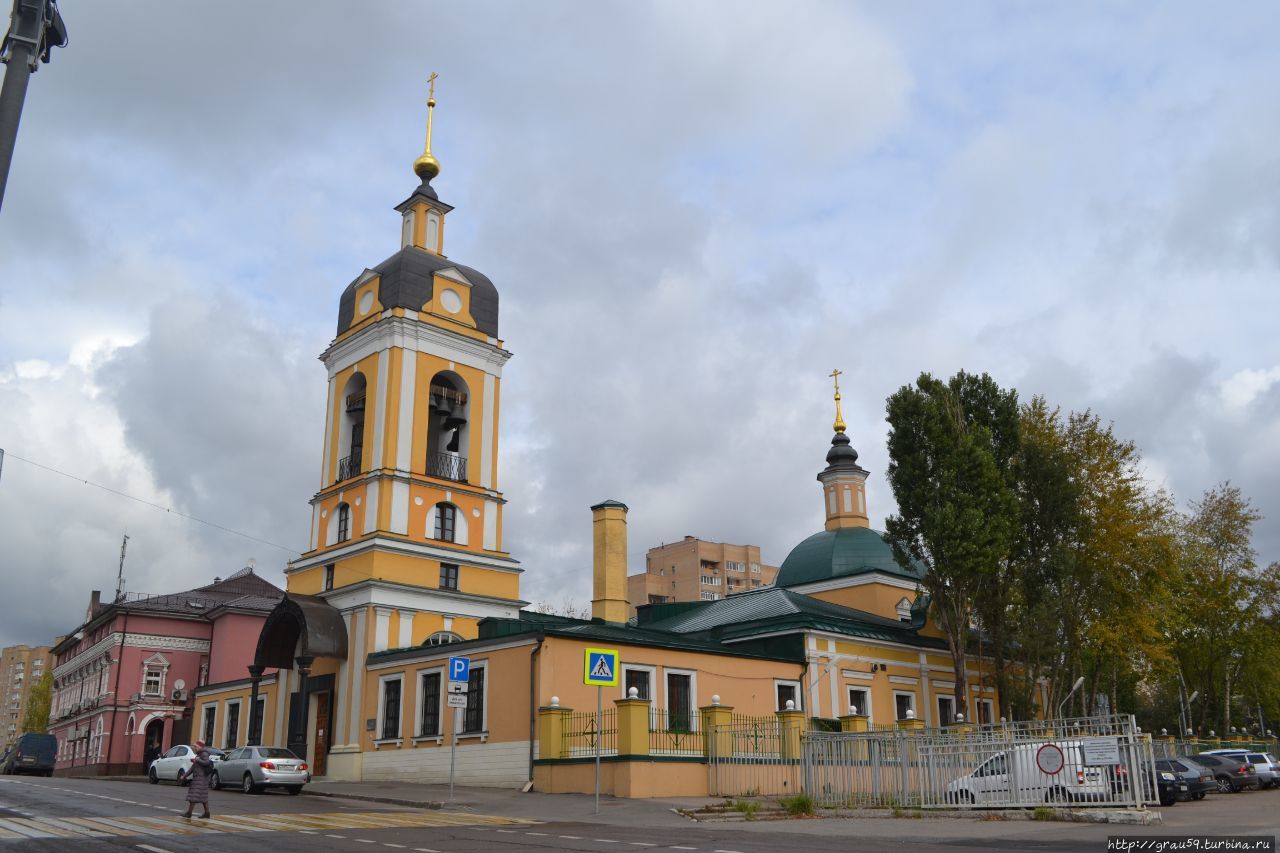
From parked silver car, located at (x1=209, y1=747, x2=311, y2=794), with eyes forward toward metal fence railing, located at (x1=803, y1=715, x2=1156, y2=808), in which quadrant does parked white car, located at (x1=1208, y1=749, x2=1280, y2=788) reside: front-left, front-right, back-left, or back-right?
front-left

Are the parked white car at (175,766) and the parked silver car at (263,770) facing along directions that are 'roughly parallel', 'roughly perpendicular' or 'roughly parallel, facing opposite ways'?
roughly parallel

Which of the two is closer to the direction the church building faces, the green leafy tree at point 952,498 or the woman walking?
the woman walking

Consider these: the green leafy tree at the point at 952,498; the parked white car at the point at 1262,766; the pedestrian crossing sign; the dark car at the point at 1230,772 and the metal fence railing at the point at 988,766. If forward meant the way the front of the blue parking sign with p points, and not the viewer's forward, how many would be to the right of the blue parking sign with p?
0

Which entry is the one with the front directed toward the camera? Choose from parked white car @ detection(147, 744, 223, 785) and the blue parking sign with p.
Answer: the blue parking sign with p

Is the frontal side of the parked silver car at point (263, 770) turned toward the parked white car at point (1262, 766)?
no

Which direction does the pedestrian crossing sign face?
toward the camera

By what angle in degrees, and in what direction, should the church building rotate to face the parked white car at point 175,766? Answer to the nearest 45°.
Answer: approximately 45° to its right

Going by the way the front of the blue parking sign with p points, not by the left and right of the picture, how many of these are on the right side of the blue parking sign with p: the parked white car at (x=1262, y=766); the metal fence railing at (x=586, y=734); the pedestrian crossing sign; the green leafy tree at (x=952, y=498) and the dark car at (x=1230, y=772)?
0

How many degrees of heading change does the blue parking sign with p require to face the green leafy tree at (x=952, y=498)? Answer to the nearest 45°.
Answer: approximately 135° to its left

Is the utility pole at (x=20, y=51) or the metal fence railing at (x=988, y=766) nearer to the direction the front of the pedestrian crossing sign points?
the utility pole

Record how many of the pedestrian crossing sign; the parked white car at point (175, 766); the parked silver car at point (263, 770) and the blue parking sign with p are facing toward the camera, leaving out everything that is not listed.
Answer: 2

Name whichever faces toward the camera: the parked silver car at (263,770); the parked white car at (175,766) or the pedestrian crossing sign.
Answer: the pedestrian crossing sign

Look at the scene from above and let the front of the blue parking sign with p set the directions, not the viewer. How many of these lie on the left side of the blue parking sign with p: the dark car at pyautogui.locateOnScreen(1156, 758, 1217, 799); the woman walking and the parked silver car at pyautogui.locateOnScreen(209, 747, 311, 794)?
1

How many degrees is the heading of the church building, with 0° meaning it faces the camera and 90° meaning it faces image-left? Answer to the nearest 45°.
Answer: approximately 45°

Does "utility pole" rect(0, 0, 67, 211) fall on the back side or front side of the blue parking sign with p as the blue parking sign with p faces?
on the front side

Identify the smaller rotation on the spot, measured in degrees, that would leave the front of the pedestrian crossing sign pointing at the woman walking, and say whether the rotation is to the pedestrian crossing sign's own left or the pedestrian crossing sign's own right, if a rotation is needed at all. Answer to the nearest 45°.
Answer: approximately 90° to the pedestrian crossing sign's own right

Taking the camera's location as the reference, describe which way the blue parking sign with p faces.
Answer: facing the viewer
